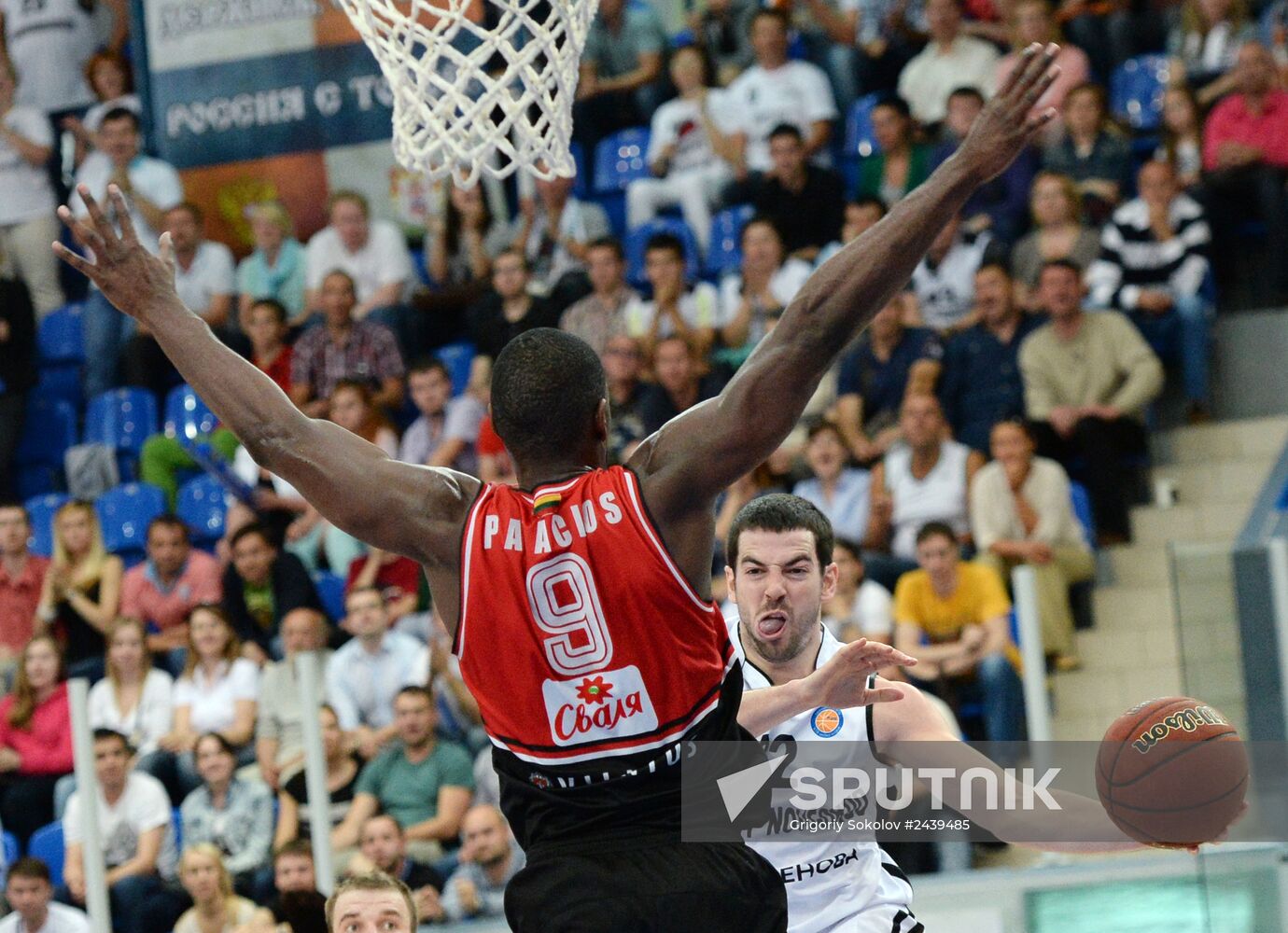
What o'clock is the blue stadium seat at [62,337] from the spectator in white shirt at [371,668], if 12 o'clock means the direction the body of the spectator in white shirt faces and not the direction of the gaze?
The blue stadium seat is roughly at 5 o'clock from the spectator in white shirt.

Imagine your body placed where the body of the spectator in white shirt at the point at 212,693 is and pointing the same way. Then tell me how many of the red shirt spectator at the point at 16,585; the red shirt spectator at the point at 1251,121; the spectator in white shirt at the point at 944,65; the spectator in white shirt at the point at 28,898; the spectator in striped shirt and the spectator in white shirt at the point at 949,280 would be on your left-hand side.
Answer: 4

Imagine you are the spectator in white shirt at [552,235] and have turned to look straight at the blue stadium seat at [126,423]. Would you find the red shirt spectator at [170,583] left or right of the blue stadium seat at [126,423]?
left

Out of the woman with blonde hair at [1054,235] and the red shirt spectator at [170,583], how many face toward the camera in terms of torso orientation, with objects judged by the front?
2

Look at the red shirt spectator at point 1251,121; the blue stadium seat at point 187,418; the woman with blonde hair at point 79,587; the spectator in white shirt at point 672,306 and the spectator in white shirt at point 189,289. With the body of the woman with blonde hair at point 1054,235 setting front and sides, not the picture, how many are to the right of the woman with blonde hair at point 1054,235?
4

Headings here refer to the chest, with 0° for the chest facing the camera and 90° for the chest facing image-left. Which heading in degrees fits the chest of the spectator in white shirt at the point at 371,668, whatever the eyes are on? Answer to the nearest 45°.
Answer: approximately 0°

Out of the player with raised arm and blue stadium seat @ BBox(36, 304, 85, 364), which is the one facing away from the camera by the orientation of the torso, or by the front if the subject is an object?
the player with raised arm
